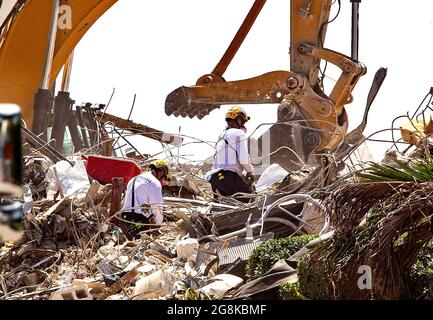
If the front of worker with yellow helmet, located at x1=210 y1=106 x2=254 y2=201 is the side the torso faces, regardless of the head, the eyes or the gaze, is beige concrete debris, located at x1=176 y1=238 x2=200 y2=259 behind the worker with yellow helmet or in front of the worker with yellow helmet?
behind

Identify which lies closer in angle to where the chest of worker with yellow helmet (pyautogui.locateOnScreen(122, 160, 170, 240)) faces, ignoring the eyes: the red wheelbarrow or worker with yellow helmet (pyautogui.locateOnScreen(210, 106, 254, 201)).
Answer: the worker with yellow helmet
